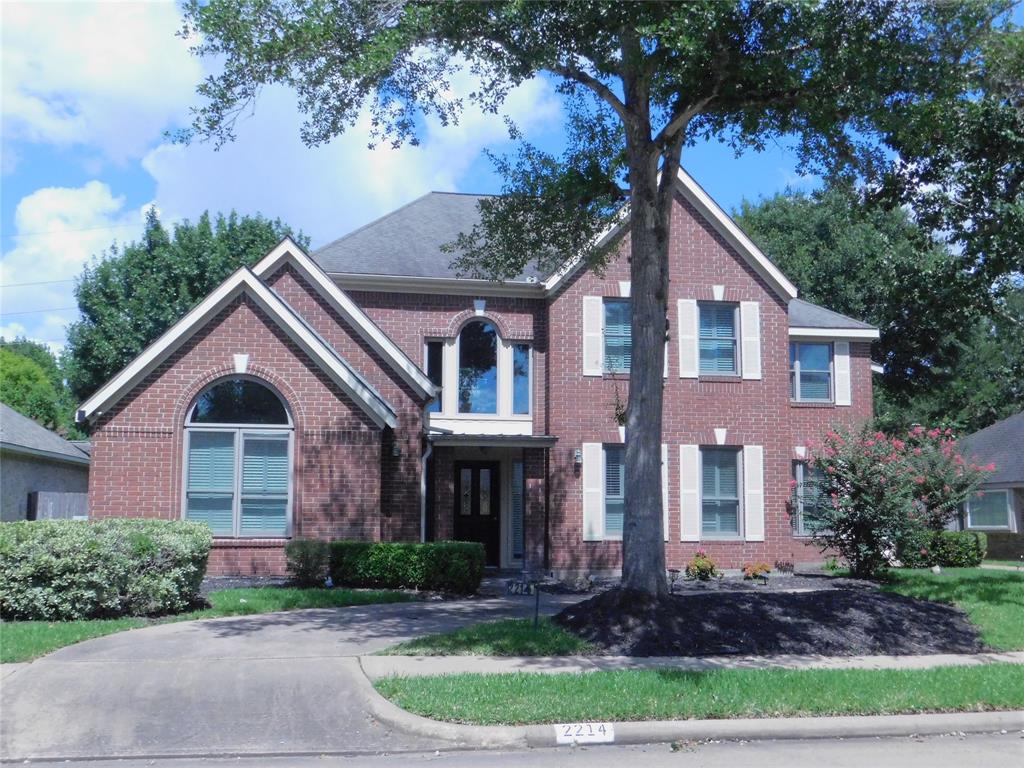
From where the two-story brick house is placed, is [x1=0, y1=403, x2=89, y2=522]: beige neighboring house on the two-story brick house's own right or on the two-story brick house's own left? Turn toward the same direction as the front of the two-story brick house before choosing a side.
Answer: on the two-story brick house's own right

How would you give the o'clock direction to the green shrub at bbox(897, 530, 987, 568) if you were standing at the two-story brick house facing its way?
The green shrub is roughly at 9 o'clock from the two-story brick house.

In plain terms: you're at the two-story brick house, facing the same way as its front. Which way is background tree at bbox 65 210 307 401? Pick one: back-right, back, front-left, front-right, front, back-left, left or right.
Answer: back-right

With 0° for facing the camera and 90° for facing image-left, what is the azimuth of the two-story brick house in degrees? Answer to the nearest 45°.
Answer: approximately 0°

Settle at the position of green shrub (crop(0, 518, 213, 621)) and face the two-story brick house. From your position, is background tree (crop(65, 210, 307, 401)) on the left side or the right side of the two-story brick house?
left

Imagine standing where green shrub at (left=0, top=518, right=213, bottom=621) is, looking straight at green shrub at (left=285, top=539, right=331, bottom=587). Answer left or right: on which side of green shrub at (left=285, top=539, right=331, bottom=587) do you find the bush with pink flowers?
right

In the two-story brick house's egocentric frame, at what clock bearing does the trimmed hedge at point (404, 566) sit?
The trimmed hedge is roughly at 1 o'clock from the two-story brick house.

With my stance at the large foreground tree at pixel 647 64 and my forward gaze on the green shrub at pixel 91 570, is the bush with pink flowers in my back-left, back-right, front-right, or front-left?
back-right

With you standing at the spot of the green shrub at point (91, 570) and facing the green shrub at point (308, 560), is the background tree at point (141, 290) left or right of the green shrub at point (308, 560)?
left

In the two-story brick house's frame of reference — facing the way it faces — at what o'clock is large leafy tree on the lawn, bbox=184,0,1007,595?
The large leafy tree on the lawn is roughly at 12 o'clock from the two-story brick house.
